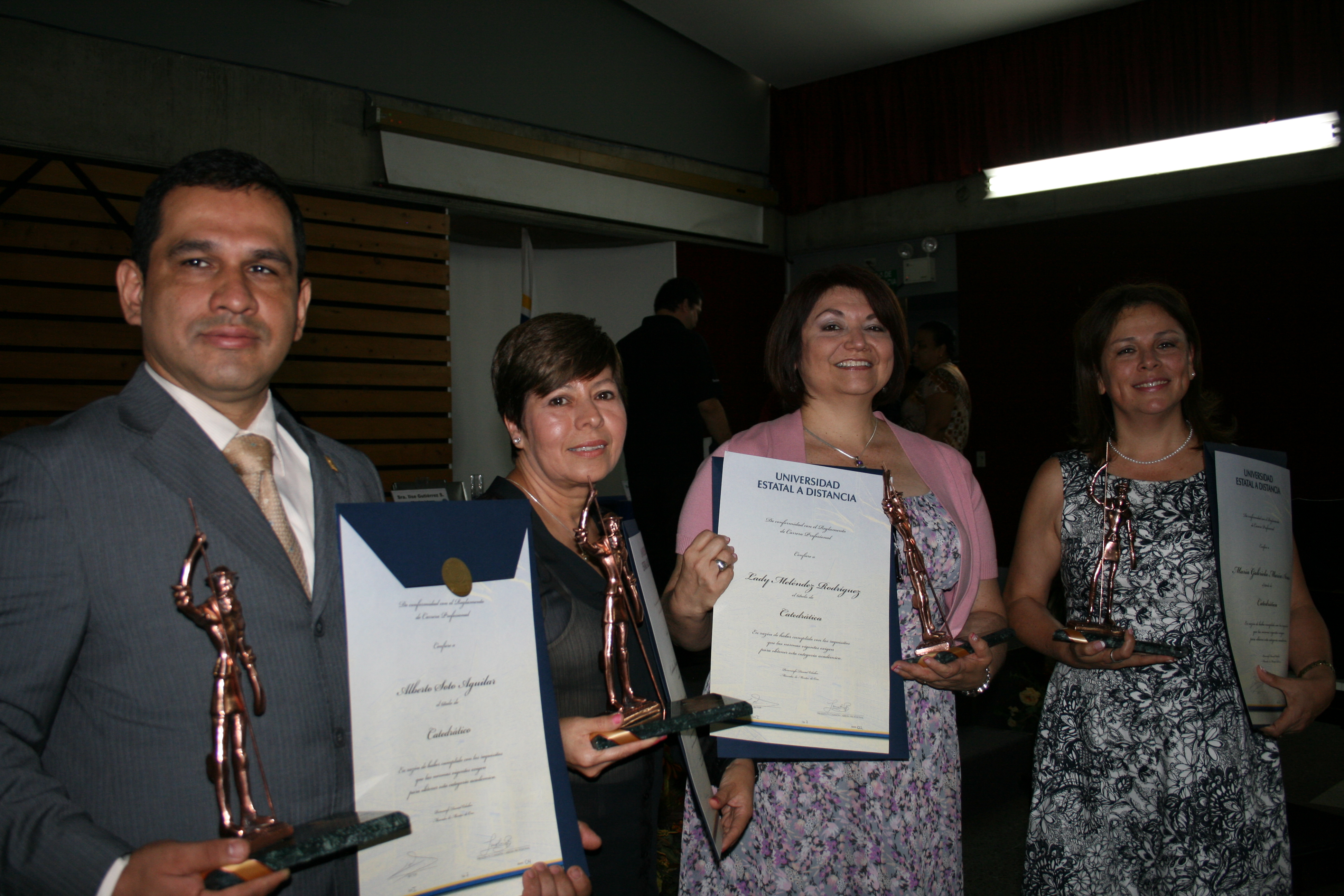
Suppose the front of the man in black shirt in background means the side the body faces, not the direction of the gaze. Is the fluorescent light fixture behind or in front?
in front

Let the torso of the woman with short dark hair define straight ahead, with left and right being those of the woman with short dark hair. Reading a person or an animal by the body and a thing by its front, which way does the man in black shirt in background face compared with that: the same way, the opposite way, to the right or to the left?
to the left

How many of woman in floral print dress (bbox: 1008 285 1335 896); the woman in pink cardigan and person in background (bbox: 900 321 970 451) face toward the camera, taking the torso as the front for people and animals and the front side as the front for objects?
2

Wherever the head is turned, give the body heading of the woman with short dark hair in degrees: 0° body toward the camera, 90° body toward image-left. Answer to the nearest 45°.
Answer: approximately 315°

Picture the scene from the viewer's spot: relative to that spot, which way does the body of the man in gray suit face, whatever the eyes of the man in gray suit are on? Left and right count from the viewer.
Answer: facing the viewer and to the right of the viewer

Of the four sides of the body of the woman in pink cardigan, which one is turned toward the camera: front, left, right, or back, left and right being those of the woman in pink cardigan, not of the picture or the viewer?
front

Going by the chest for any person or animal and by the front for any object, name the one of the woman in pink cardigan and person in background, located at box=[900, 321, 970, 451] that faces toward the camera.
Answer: the woman in pink cardigan

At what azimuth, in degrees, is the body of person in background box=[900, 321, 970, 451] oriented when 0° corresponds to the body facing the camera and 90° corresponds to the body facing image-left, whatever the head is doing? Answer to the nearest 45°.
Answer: approximately 90°

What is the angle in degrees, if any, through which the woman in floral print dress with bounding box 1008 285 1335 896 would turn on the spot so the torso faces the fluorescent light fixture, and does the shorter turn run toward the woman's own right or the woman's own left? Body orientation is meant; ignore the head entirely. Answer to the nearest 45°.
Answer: approximately 180°

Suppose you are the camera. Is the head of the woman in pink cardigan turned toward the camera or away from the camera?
toward the camera

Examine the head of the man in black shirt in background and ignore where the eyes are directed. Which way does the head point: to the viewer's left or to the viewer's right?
to the viewer's right

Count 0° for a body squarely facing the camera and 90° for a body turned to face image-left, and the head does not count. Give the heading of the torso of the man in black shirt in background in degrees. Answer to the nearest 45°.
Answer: approximately 225°
